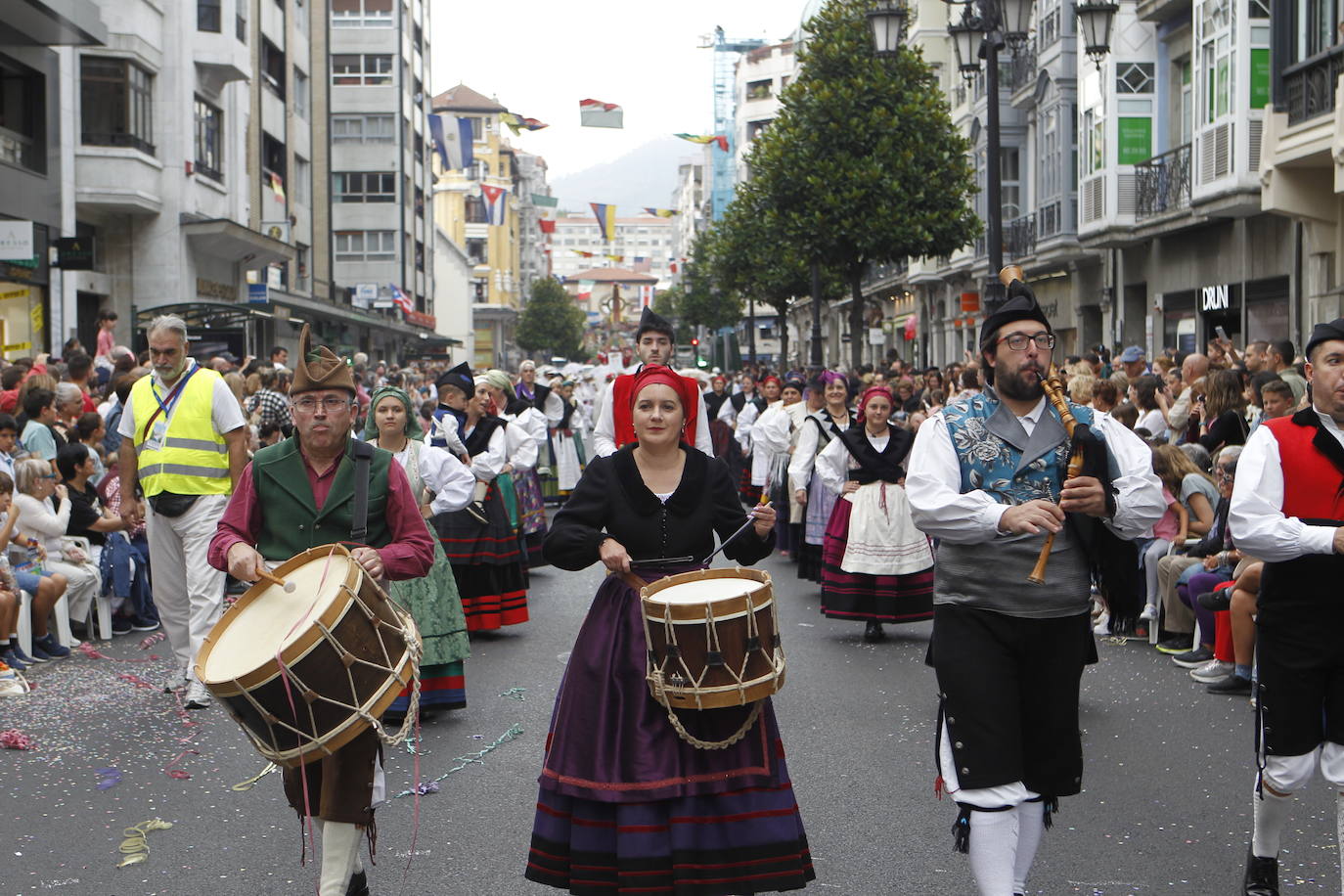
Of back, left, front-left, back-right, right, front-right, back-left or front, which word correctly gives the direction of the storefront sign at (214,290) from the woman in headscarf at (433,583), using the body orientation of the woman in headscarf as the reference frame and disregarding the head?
back

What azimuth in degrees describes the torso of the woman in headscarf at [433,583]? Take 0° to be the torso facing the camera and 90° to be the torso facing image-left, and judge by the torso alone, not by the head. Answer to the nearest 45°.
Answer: approximately 0°

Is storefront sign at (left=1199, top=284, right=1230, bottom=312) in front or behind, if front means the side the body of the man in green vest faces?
behind

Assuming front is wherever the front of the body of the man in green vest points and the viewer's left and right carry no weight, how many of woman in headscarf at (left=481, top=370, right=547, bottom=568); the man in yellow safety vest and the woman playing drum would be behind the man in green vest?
2

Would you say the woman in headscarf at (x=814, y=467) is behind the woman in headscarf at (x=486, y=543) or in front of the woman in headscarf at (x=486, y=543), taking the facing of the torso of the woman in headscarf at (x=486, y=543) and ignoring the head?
behind

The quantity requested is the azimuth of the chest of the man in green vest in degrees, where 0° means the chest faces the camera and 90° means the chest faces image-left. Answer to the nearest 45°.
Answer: approximately 0°

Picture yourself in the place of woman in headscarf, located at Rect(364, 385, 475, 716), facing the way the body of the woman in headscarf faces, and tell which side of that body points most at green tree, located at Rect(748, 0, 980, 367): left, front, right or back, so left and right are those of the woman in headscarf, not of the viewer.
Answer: back

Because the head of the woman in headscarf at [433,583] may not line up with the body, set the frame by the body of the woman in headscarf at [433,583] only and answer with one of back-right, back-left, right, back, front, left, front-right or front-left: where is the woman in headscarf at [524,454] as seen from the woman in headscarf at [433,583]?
back

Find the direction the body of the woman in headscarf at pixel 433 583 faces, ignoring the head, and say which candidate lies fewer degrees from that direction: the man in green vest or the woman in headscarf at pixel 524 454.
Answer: the man in green vest
